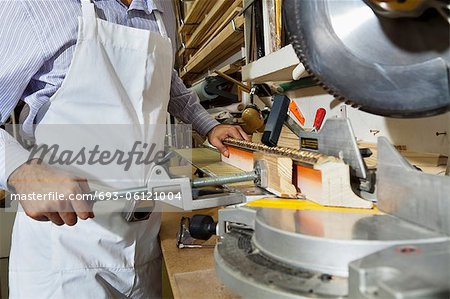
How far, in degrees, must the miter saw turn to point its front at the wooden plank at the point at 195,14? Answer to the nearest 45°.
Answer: approximately 45° to its right

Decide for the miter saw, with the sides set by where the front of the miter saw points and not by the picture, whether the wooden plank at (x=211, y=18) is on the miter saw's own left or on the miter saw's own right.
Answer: on the miter saw's own right

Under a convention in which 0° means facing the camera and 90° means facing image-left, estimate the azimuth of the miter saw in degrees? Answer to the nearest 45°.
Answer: approximately 90°
